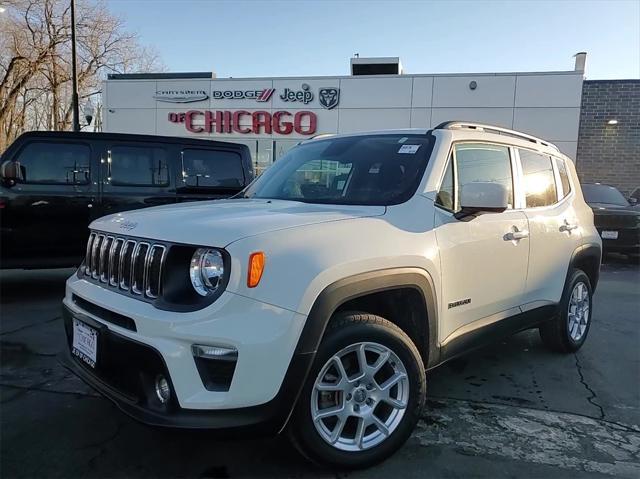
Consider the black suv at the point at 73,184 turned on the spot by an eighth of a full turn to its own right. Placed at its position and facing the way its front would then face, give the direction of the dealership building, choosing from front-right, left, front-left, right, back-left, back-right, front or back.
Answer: right

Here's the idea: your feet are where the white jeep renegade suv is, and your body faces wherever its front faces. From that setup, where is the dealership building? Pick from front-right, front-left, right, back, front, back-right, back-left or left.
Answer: back-right

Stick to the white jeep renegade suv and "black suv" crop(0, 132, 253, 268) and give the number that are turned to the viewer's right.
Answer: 0

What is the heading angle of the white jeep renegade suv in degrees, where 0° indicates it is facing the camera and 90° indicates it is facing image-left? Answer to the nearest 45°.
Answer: approximately 45°

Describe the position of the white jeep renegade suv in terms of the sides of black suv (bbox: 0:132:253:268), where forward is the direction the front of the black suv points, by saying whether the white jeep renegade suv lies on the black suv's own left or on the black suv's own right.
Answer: on the black suv's own left

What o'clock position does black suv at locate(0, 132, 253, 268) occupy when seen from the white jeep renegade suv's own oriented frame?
The black suv is roughly at 3 o'clock from the white jeep renegade suv.

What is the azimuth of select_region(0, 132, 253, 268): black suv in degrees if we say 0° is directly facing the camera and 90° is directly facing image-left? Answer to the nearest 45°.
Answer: approximately 90°

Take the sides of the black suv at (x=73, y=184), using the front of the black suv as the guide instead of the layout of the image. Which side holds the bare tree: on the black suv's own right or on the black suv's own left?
on the black suv's own right
